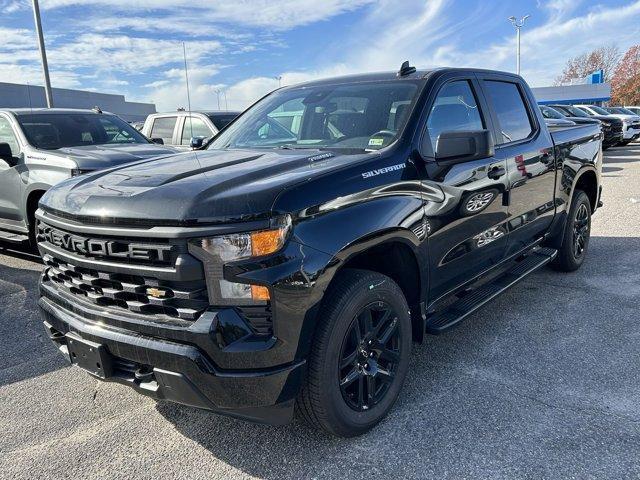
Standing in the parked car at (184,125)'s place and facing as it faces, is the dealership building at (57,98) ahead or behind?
behind

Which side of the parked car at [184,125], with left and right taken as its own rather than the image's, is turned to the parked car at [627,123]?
left

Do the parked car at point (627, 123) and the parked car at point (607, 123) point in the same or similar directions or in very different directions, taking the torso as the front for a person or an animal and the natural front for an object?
same or similar directions

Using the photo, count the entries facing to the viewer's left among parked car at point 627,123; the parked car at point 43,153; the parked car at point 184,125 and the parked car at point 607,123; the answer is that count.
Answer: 0

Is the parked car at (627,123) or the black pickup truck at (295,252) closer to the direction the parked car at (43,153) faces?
the black pickup truck

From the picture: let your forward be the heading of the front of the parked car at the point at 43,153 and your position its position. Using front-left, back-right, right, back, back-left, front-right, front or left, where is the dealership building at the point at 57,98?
back-left

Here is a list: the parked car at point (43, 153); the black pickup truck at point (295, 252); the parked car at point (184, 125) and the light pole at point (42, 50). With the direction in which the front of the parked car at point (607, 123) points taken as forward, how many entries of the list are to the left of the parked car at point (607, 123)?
0

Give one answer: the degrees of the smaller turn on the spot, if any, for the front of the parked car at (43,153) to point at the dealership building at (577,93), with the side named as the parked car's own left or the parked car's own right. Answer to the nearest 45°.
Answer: approximately 90° to the parked car's own left

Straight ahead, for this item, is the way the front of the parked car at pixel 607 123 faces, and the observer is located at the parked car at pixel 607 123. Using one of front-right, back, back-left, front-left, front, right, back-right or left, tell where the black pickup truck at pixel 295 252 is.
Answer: front-right

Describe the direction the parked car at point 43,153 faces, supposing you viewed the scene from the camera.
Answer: facing the viewer and to the right of the viewer

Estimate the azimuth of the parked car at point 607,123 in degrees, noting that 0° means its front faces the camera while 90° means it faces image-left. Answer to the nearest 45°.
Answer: approximately 315°

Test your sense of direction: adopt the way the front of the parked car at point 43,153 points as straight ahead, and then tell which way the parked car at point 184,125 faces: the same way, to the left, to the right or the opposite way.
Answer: the same way

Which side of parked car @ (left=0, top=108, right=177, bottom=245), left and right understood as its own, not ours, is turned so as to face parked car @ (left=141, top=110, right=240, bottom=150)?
left

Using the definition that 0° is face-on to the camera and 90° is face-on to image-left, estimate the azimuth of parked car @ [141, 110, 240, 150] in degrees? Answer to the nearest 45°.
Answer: approximately 315°

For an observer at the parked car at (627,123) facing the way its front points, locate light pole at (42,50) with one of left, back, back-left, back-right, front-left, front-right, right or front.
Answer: right

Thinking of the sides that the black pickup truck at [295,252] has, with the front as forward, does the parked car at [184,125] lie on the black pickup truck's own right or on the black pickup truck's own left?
on the black pickup truck's own right

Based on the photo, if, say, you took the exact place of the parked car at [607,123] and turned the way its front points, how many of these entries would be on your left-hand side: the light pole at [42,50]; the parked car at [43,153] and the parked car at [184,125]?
0
